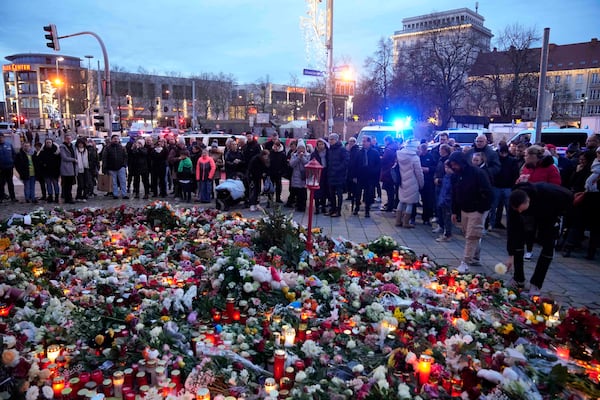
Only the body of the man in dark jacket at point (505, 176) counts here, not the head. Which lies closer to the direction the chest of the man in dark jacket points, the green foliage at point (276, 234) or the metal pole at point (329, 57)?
the green foliage

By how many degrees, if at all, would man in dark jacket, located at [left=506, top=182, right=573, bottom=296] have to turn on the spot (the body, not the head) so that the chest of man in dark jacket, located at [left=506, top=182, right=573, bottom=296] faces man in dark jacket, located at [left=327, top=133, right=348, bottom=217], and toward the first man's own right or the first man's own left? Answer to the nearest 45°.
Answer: approximately 90° to the first man's own right

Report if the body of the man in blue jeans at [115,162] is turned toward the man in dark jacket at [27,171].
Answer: no

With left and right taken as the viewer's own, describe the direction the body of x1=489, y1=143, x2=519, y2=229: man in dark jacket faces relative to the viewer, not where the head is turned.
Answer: facing the viewer and to the left of the viewer

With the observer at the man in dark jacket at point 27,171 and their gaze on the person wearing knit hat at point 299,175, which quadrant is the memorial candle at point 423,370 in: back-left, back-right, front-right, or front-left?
front-right

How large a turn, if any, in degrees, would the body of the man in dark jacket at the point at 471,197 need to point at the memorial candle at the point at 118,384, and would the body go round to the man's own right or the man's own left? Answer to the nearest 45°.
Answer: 0° — they already face it

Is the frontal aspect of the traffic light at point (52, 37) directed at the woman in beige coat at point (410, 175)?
no

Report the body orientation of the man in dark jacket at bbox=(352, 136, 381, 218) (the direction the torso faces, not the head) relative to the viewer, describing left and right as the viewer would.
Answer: facing the viewer

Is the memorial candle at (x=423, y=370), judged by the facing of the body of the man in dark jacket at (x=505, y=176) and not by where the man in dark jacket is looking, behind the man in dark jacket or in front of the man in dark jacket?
in front

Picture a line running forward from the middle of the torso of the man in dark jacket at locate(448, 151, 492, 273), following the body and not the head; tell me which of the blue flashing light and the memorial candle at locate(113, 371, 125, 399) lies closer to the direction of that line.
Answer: the memorial candle

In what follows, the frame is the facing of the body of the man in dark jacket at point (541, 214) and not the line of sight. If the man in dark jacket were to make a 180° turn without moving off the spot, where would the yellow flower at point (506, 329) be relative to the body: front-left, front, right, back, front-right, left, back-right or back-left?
back-right

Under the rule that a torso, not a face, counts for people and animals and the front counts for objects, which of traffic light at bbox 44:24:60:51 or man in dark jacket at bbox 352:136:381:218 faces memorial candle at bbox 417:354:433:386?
the man in dark jacket

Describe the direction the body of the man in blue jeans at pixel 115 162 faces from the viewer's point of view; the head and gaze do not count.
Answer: toward the camera

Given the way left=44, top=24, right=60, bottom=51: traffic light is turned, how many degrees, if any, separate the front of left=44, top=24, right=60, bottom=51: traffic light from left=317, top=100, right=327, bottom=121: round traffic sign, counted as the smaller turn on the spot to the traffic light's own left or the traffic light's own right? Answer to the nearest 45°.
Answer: approximately 135° to the traffic light's own left

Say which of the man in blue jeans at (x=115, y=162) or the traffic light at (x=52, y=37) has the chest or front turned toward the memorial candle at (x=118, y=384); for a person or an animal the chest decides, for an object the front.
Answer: the man in blue jeans
